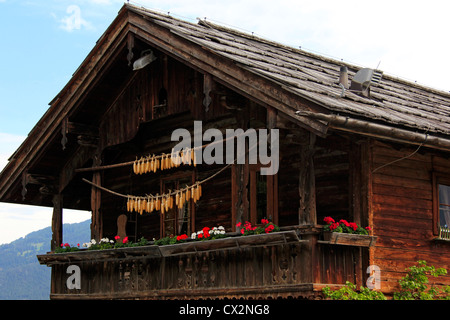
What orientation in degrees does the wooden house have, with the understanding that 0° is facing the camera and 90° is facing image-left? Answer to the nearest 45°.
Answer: approximately 45°
